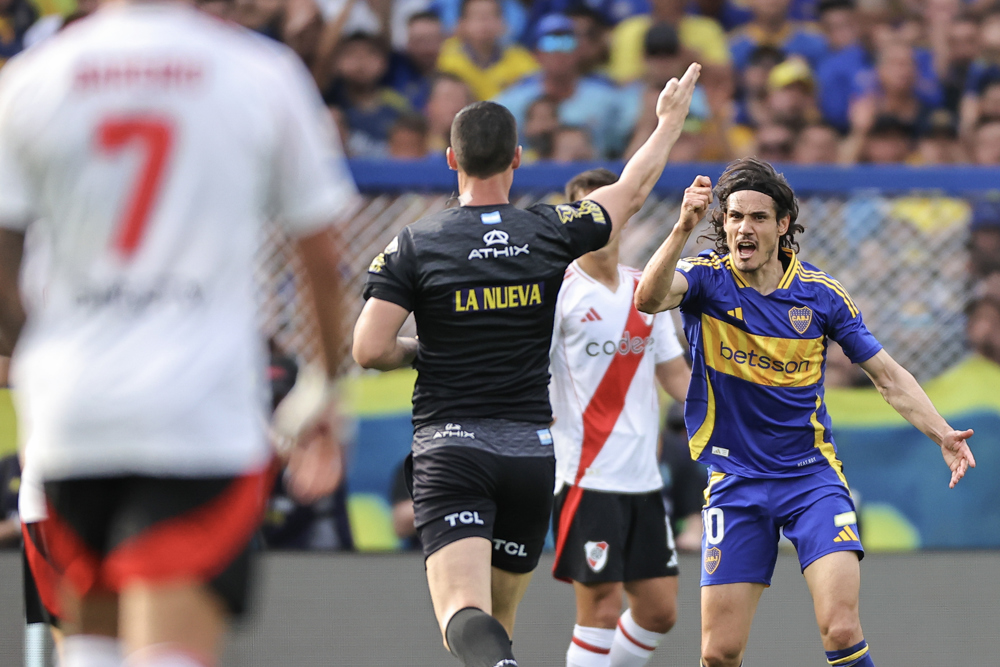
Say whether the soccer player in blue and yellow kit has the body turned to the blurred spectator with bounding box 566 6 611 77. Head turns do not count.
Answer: no

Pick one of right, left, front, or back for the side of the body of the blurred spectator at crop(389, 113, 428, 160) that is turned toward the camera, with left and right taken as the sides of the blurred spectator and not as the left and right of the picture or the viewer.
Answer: front

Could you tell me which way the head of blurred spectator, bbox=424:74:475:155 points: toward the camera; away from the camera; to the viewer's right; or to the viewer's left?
toward the camera

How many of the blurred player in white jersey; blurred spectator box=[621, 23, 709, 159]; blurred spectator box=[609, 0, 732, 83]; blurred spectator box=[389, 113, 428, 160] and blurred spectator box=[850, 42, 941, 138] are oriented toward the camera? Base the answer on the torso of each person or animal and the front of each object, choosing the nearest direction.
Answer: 4

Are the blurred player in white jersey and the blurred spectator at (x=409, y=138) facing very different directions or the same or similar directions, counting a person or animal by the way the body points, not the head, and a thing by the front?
very different directions

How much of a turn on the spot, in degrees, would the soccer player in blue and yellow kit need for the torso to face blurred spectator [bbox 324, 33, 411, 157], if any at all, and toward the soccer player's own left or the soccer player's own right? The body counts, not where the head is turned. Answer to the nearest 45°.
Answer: approximately 135° to the soccer player's own right

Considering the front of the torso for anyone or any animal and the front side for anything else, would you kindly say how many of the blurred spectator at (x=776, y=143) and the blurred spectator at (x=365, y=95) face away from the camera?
0

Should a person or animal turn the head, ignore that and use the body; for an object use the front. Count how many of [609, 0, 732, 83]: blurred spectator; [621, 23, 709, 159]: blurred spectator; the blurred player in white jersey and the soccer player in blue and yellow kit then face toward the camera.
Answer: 3

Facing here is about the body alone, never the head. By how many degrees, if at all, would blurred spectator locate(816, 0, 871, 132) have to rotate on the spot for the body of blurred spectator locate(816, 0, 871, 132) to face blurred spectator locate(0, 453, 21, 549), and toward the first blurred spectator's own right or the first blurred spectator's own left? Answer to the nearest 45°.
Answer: approximately 45° to the first blurred spectator's own right

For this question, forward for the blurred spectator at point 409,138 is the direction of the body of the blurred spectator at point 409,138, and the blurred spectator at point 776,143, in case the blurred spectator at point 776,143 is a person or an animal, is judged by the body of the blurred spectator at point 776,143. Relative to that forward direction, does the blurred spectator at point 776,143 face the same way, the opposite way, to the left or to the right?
the same way

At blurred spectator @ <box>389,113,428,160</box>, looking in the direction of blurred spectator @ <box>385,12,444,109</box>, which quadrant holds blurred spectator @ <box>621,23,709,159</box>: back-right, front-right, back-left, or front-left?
front-right

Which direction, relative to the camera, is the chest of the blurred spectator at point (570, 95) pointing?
toward the camera

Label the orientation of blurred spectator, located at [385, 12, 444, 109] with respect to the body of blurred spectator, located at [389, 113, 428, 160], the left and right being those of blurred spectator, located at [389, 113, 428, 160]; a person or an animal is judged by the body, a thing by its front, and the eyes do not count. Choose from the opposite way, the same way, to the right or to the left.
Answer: the same way

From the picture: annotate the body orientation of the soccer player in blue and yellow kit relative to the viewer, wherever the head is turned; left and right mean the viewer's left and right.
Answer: facing the viewer

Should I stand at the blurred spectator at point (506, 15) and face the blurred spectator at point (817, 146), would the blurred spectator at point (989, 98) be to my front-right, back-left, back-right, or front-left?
front-left

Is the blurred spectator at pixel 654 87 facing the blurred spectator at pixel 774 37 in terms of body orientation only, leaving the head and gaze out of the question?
no

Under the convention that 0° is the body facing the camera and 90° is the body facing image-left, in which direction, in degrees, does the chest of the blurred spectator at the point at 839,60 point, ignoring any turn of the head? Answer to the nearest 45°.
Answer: approximately 0°

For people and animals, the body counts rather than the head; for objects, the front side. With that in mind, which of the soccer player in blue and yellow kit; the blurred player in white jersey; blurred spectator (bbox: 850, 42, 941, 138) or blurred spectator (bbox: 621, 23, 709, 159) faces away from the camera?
the blurred player in white jersey

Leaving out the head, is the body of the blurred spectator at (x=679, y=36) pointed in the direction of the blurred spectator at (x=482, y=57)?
no

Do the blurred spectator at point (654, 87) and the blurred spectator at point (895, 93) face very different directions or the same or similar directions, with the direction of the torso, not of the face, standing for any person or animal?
same or similar directions
